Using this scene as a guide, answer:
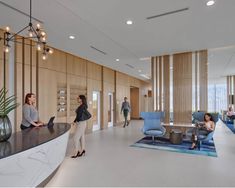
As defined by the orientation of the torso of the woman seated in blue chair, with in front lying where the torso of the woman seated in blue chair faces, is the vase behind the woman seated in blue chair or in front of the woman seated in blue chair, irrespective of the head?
in front

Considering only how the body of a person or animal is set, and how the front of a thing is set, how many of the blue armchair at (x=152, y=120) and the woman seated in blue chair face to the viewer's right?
0

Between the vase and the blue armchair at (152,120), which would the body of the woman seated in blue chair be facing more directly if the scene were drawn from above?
the vase

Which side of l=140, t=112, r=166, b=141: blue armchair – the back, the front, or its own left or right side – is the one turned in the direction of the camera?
front

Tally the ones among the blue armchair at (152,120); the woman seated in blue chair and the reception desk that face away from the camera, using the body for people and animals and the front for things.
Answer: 0

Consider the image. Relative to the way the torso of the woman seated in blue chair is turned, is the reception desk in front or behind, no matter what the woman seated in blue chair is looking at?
in front

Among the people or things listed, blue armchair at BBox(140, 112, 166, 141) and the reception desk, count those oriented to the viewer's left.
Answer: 0

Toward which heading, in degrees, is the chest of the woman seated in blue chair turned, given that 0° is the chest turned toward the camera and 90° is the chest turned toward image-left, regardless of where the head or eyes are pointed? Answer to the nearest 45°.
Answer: approximately 45°
